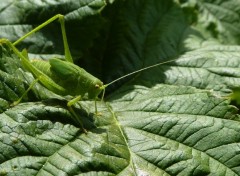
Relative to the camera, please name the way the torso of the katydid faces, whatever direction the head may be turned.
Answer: to the viewer's right
